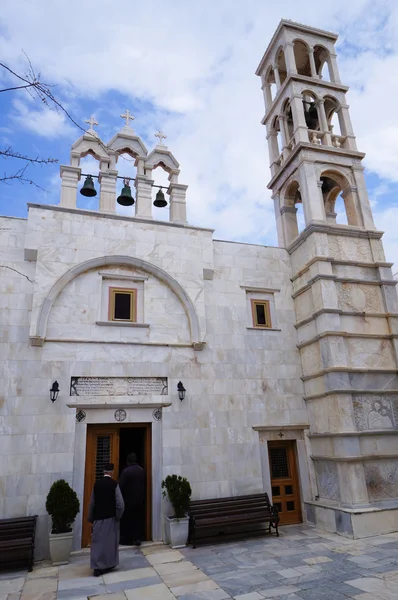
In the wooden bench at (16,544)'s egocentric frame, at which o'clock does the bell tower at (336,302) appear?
The bell tower is roughly at 9 o'clock from the wooden bench.

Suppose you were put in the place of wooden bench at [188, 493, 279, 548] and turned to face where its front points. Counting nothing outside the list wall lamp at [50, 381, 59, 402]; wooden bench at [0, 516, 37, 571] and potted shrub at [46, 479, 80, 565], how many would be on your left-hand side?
0

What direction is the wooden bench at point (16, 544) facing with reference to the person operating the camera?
facing the viewer

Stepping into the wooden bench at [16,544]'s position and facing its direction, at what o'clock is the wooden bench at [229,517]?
the wooden bench at [229,517] is roughly at 9 o'clock from the wooden bench at [16,544].

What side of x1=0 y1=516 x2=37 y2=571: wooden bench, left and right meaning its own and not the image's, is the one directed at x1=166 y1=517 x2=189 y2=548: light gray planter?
left

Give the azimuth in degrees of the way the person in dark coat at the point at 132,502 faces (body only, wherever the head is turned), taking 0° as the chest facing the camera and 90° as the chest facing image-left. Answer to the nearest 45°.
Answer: approximately 180°

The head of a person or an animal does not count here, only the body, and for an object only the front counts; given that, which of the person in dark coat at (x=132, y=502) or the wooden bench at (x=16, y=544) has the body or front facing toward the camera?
the wooden bench

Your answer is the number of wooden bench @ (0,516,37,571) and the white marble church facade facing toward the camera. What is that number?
2

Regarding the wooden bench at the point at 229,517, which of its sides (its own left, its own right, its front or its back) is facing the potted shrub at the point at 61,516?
right

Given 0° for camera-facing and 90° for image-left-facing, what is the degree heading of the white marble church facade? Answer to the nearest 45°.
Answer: approximately 0°

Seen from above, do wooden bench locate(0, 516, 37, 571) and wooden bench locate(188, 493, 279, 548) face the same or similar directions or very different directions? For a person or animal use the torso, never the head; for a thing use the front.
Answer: same or similar directions
